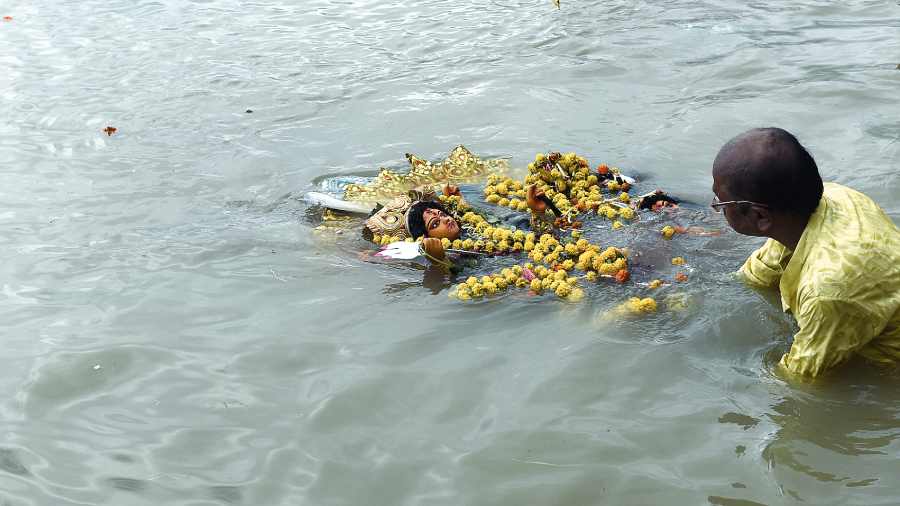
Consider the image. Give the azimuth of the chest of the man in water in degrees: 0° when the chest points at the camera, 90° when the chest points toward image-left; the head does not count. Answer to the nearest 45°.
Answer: approximately 90°
